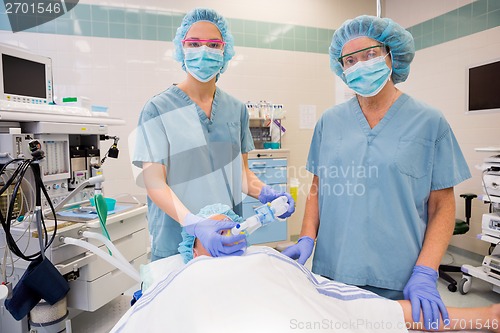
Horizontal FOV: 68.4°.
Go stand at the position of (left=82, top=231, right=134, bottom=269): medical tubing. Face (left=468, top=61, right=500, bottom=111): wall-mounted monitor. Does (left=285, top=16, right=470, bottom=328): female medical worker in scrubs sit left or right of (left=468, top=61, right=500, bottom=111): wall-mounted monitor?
right

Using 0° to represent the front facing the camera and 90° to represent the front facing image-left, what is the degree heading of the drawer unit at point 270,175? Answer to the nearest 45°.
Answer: approximately 0°

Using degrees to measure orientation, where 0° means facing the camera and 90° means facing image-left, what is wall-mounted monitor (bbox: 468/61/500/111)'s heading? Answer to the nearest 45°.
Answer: approximately 45°

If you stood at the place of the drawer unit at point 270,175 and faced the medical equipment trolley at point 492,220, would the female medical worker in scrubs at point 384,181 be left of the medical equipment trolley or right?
right

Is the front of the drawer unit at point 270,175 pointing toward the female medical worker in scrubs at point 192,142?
yes

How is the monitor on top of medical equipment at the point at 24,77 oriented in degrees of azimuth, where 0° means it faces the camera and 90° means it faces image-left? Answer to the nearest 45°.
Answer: approximately 315°
